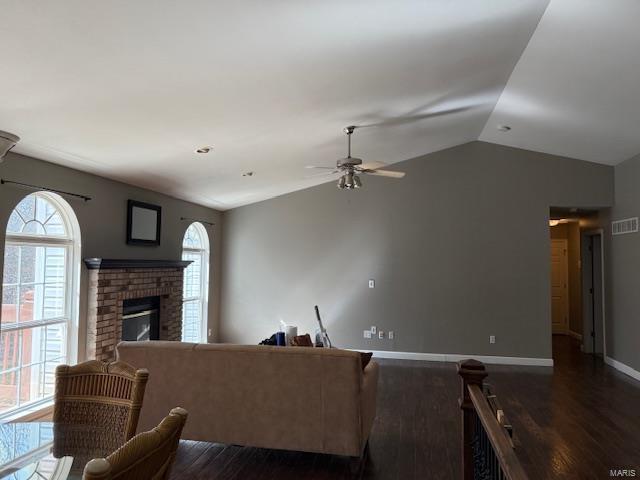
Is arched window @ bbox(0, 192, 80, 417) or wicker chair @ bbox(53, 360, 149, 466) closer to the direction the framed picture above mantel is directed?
the wicker chair

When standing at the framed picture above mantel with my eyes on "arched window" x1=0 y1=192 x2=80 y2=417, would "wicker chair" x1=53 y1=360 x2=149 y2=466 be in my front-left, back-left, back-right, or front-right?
front-left

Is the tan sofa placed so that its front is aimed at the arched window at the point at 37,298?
no

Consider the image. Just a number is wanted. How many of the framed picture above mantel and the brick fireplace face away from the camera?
0

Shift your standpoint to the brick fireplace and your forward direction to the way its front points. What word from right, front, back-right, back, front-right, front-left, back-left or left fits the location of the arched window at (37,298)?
right

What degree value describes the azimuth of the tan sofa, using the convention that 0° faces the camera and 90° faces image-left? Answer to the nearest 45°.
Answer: approximately 180°

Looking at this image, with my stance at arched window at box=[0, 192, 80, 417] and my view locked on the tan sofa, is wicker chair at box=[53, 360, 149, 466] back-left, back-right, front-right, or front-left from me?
front-right

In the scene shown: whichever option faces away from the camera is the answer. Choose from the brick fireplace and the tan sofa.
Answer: the tan sofa

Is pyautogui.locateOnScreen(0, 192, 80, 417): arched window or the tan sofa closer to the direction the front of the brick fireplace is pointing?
the tan sofa

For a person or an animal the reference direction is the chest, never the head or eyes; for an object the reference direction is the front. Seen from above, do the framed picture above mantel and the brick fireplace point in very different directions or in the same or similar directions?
same or similar directions

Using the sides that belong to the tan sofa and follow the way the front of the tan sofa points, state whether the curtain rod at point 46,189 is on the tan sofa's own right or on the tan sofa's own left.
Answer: on the tan sofa's own left

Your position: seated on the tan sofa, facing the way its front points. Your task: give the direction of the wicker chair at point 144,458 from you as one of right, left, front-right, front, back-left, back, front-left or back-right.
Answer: back

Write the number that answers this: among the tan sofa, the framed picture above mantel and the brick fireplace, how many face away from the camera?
1

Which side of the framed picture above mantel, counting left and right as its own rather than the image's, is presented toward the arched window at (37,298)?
right
